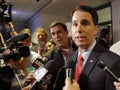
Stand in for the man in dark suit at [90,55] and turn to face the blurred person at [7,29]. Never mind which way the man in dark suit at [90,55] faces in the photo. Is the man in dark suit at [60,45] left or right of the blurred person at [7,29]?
right

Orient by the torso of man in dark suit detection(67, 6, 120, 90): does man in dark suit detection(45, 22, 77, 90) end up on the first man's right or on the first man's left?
on the first man's right

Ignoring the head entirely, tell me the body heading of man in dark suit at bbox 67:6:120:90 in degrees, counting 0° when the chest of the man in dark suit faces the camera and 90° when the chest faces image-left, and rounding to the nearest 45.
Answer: approximately 45°

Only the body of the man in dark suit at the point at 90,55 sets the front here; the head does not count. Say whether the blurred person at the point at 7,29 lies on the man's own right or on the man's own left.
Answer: on the man's own right

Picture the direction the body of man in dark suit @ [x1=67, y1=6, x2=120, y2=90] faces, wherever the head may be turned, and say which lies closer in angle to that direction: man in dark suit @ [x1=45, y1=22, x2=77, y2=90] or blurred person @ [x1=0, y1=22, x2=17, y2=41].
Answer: the blurred person
